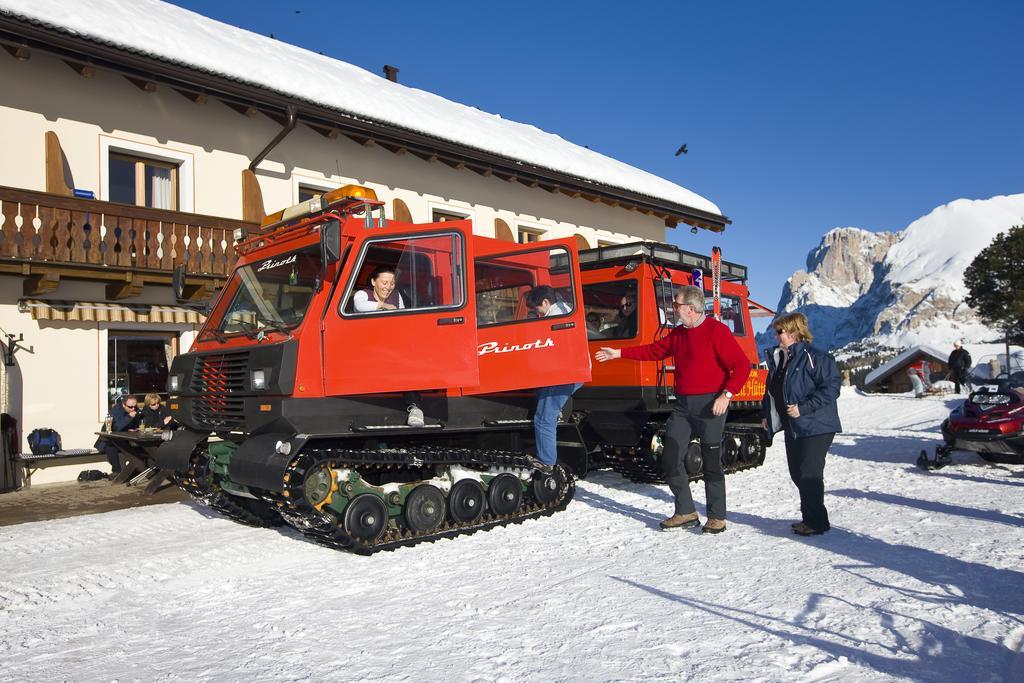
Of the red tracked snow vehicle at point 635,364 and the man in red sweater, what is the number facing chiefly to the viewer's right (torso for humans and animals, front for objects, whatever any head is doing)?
0

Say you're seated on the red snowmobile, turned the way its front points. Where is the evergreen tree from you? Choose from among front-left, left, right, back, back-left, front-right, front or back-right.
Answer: back-right

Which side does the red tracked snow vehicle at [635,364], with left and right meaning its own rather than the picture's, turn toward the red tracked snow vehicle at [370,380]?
front

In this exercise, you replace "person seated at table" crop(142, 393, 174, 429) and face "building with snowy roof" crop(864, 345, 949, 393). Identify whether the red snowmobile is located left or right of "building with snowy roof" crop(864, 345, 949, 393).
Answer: right

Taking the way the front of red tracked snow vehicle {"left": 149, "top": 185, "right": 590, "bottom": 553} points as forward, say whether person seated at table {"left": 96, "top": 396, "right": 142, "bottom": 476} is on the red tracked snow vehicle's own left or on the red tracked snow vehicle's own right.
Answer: on the red tracked snow vehicle's own right

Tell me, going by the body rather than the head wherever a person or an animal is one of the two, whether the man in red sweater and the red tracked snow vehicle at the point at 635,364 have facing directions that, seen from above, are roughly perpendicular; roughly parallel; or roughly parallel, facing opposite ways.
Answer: roughly parallel

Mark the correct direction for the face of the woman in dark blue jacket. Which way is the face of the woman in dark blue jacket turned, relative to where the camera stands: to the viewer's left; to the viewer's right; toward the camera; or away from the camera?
to the viewer's left

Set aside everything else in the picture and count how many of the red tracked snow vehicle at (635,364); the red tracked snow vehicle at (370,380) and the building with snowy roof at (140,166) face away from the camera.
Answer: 0

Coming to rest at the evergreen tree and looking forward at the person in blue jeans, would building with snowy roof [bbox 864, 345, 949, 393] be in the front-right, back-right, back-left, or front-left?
front-right

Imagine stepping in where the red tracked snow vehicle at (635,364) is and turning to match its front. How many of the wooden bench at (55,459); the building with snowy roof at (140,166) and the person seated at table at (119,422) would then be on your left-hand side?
0

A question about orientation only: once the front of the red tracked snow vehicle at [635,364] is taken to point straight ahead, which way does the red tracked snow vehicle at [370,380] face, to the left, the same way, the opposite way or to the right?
the same way

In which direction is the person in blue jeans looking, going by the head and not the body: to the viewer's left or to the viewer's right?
to the viewer's left

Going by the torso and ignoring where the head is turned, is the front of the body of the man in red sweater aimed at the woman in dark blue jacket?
no

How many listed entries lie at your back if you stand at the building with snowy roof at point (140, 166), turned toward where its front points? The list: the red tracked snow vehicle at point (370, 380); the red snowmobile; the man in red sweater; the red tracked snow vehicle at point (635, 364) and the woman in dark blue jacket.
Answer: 0

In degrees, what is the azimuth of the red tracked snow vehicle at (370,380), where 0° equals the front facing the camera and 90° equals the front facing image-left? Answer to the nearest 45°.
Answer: approximately 45°

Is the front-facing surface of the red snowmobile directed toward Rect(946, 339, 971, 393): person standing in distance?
no

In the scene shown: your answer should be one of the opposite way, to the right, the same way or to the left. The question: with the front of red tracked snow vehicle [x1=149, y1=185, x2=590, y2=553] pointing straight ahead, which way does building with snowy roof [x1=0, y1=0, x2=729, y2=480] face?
to the left

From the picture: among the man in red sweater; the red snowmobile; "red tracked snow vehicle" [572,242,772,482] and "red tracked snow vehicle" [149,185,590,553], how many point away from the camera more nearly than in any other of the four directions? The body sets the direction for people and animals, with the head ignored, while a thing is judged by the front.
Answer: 0

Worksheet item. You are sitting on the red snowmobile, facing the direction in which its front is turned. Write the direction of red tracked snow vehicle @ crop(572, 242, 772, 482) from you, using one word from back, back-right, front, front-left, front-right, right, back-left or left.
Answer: front

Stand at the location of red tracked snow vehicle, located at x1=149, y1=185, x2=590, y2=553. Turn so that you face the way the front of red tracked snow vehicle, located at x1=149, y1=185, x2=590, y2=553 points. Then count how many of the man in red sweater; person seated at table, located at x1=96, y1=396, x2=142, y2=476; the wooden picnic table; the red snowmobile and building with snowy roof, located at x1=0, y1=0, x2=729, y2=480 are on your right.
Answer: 3

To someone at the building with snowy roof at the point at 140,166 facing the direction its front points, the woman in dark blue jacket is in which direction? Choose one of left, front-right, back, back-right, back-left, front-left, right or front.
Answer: front
